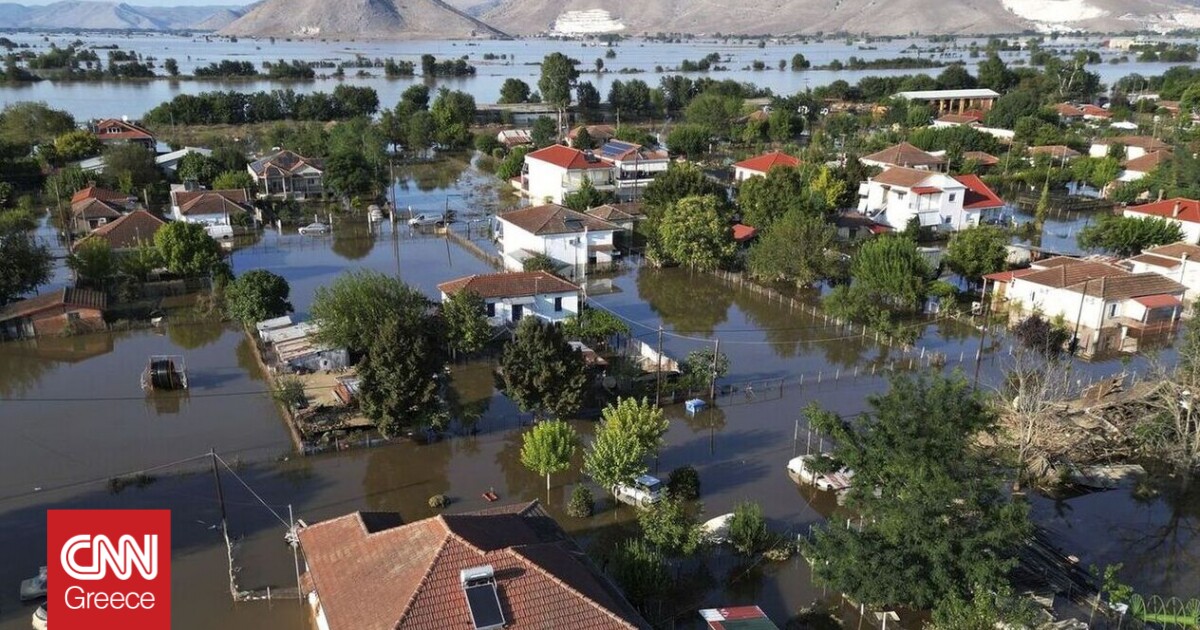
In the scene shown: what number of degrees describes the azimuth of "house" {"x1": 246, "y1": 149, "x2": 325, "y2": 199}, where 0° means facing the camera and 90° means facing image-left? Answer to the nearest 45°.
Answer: approximately 0°

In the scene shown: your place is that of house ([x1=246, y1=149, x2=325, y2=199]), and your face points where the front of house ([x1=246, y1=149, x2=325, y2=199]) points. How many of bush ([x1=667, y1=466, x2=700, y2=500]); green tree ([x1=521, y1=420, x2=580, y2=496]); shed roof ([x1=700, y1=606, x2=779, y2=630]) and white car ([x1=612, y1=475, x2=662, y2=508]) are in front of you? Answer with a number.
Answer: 4

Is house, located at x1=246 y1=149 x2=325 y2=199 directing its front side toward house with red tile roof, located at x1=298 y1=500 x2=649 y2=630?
yes

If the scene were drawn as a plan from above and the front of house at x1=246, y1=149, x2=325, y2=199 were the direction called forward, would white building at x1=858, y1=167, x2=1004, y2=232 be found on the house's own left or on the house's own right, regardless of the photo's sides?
on the house's own left

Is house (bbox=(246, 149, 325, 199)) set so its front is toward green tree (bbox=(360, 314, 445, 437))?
yes

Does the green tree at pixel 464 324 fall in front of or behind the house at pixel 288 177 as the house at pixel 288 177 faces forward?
in front

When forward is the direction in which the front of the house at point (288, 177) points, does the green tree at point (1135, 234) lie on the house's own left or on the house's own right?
on the house's own left

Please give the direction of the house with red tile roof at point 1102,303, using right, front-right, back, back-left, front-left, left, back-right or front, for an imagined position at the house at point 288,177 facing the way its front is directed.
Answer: front-left

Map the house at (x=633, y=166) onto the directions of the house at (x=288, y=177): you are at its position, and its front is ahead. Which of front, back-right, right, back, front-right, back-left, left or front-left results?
left

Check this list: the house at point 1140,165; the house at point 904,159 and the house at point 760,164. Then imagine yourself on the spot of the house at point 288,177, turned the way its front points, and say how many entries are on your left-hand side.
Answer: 3

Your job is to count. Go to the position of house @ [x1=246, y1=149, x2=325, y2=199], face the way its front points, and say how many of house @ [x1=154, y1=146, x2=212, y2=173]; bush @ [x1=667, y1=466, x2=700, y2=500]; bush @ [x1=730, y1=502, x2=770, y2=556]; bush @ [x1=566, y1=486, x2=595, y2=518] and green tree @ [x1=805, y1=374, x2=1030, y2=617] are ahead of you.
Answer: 4

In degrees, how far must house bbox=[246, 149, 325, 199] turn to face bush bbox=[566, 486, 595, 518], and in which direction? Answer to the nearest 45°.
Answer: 0° — it already faces it

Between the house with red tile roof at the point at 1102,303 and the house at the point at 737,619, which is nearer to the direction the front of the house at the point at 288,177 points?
the house

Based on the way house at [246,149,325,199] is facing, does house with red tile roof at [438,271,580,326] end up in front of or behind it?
in front
